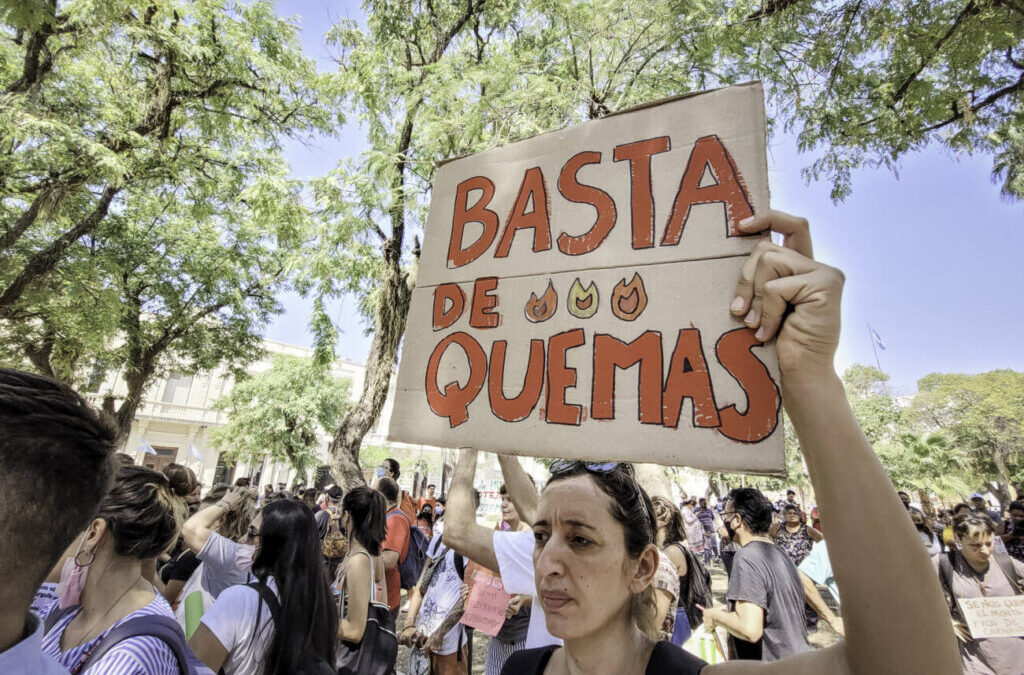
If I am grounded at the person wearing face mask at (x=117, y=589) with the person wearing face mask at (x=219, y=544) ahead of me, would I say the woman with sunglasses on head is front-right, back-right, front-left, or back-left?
back-right

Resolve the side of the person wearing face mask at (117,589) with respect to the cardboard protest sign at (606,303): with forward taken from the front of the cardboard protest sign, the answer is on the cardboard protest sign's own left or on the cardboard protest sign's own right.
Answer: on the cardboard protest sign's own right

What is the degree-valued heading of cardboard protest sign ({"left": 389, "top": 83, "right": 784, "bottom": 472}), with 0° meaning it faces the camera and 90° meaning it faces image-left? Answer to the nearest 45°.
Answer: approximately 45°

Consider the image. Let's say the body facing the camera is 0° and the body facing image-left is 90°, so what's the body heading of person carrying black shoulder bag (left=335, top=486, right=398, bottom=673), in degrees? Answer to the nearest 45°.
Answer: approximately 135°

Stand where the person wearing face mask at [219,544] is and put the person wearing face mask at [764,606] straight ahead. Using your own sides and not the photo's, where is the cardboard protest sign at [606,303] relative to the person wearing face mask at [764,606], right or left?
right

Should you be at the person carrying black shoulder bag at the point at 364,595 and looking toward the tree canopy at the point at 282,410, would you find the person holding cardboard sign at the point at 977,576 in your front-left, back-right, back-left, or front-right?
back-right
